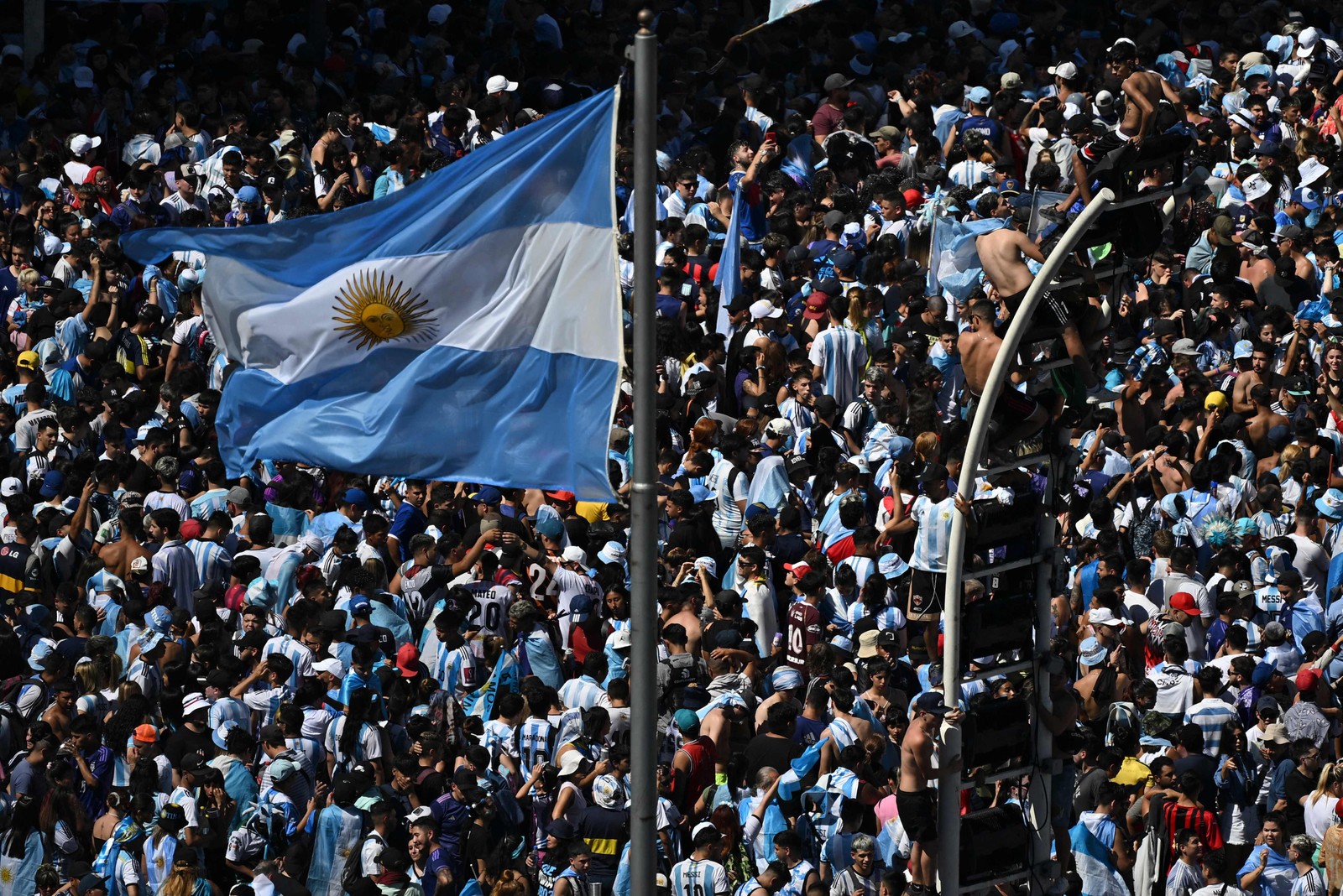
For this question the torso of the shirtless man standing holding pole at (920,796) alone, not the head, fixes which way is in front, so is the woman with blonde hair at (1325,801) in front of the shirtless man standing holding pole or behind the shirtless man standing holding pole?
in front

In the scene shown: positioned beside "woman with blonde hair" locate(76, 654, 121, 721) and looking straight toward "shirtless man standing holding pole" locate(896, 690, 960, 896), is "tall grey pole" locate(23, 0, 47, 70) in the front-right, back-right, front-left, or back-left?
back-left

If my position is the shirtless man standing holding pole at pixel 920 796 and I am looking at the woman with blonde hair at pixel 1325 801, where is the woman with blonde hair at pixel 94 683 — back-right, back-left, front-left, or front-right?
back-left

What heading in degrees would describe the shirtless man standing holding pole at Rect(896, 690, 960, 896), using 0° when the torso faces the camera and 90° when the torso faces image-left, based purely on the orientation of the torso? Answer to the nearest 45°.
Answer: approximately 270°

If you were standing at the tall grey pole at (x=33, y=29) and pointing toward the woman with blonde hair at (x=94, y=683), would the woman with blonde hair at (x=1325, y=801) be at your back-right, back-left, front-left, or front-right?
front-left

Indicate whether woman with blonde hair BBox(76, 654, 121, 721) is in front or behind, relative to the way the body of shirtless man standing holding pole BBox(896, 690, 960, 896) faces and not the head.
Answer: behind
